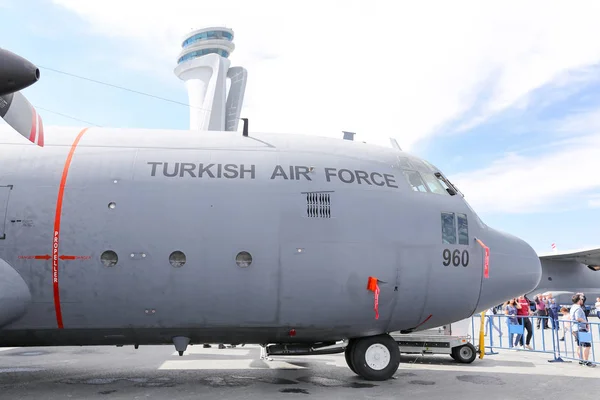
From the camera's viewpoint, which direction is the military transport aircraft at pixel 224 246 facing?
to the viewer's right

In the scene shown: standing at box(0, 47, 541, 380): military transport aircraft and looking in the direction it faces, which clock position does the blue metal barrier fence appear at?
The blue metal barrier fence is roughly at 11 o'clock from the military transport aircraft.
